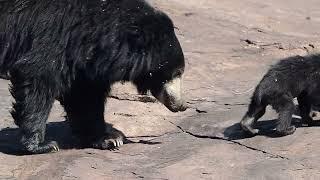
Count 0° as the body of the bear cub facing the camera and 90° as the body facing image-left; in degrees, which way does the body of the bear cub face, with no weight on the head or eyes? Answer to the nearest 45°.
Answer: approximately 270°

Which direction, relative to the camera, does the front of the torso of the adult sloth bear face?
to the viewer's right

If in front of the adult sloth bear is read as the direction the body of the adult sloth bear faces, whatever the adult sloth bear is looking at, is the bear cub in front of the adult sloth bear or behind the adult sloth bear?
in front

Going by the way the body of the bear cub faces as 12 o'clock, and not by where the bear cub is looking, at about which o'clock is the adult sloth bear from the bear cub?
The adult sloth bear is roughly at 5 o'clock from the bear cub.

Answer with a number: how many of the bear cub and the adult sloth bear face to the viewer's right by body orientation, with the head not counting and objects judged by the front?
2
